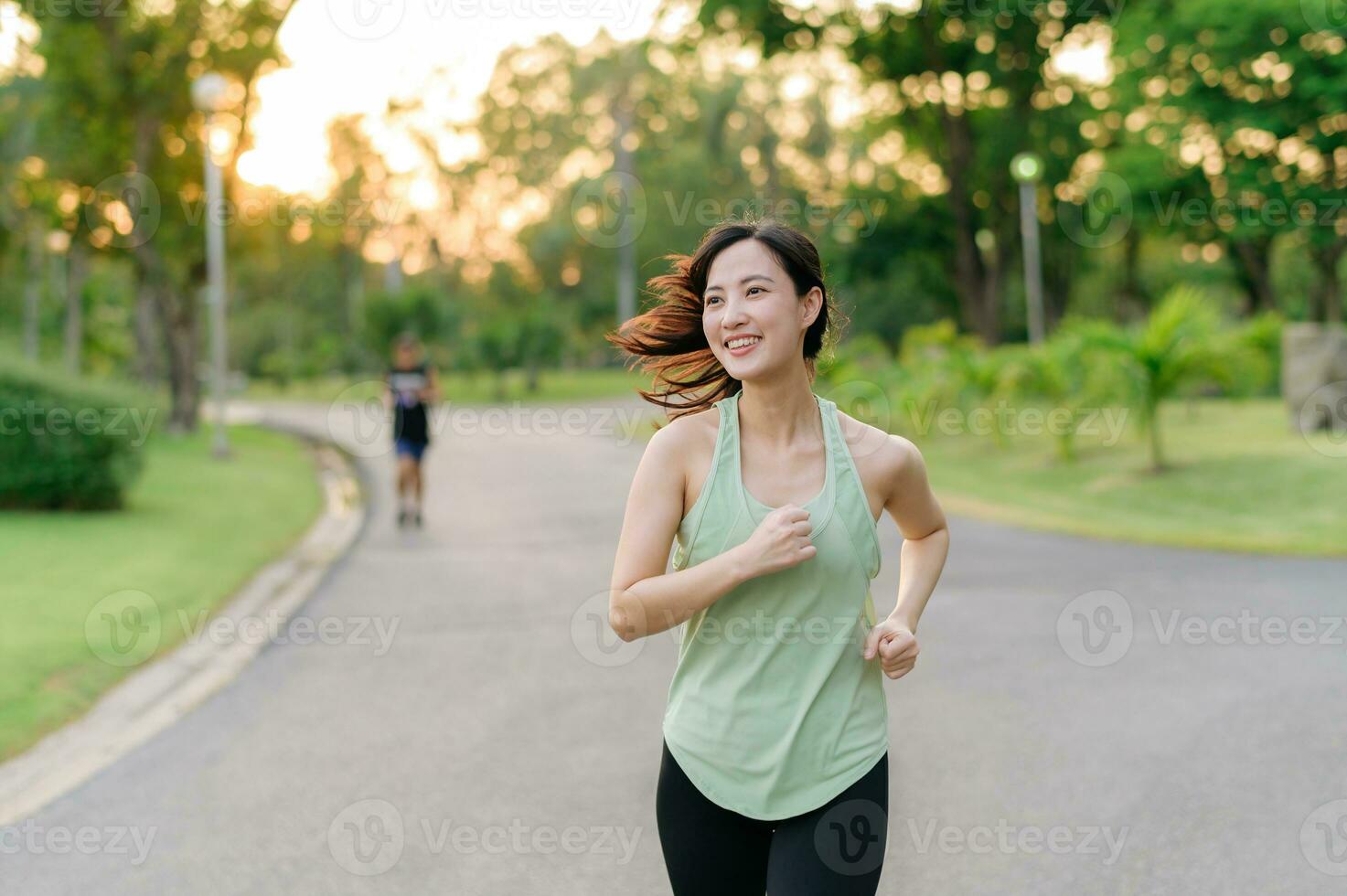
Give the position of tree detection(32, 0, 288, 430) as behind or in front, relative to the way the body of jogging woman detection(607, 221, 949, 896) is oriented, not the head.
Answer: behind

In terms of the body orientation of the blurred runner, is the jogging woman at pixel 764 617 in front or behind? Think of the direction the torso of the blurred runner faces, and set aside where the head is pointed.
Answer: in front

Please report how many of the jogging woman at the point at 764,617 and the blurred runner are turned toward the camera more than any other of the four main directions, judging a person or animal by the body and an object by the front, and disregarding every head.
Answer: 2

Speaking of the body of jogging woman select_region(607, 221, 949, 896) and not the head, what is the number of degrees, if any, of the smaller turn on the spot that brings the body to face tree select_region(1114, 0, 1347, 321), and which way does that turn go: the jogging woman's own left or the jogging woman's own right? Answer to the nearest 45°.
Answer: approximately 180°

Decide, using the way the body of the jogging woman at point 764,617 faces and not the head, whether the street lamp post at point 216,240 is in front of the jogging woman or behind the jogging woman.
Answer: behind

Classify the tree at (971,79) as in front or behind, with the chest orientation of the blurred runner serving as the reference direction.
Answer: behind

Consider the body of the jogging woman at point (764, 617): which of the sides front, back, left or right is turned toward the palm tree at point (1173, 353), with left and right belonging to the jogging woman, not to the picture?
back
